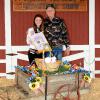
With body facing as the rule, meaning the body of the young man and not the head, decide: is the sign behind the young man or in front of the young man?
behind

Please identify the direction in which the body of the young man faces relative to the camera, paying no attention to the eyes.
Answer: toward the camera

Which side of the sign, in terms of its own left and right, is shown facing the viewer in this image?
front

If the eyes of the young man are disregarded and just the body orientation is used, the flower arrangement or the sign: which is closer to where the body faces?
the flower arrangement

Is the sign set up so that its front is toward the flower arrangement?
yes

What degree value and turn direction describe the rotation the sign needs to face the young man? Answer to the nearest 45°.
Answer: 0° — it already faces them

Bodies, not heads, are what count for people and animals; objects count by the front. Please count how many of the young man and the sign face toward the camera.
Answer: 2

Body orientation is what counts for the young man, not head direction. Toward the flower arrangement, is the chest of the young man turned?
yes

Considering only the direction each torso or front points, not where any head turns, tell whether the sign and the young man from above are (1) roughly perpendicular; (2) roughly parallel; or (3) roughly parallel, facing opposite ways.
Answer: roughly parallel
